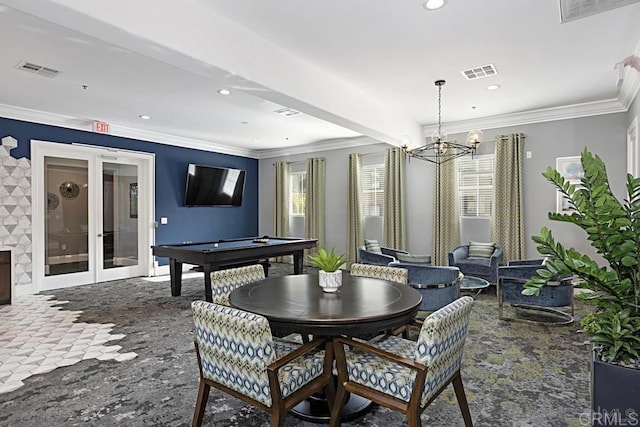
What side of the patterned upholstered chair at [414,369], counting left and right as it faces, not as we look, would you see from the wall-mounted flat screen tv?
front

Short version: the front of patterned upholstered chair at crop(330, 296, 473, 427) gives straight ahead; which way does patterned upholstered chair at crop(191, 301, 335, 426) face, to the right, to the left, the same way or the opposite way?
to the right

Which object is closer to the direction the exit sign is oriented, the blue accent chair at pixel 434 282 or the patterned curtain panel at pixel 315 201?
the blue accent chair

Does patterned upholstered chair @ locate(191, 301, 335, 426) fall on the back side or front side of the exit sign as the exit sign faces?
on the front side

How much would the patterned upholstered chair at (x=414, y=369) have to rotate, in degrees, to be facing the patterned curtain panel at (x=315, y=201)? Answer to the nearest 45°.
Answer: approximately 45° to its right

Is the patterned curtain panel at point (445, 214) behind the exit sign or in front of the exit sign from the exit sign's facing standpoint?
in front

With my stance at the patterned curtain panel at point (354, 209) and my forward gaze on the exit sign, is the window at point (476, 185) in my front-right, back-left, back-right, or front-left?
back-left

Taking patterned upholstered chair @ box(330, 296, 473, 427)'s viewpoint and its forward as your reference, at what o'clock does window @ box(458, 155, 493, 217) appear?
The window is roughly at 2 o'clock from the patterned upholstered chair.

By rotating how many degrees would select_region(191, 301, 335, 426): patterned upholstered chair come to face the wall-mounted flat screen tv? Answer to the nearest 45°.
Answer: approximately 45° to its left

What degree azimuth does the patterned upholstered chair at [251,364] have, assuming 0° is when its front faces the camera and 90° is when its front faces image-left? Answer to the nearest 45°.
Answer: approximately 225°

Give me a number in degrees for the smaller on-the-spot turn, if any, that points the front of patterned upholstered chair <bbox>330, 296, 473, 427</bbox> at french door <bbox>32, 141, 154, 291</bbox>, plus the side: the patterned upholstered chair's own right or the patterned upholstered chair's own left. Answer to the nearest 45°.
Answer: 0° — it already faces it

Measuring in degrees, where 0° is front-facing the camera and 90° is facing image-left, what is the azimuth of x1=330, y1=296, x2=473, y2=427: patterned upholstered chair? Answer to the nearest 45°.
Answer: approximately 135°

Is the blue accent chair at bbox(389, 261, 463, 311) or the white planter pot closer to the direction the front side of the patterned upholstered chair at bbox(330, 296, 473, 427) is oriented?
the white planter pot

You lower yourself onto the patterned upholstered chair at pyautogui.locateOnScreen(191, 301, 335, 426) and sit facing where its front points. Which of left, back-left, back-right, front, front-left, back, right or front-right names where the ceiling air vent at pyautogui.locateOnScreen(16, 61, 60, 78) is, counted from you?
left

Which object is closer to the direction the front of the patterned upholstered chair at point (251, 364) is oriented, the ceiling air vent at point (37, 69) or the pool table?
the pool table
